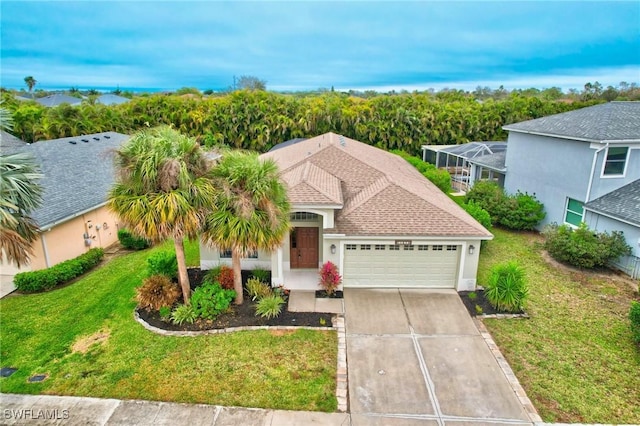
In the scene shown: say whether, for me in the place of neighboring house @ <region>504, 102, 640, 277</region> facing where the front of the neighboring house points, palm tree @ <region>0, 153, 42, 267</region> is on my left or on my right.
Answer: on my right

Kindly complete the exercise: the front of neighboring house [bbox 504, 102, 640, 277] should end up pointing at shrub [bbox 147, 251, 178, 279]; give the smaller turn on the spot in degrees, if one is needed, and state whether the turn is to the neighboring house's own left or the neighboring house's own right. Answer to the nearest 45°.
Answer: approximately 90° to the neighboring house's own right

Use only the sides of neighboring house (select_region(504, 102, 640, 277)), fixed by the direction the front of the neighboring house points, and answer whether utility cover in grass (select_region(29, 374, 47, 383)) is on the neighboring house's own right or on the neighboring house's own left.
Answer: on the neighboring house's own right

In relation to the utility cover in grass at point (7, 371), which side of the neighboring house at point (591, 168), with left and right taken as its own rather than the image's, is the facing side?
right

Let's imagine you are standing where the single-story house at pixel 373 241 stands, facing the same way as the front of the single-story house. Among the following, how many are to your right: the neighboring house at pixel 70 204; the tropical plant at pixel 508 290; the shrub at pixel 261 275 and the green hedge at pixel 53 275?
3

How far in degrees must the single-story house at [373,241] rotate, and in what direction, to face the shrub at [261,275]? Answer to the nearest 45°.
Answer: approximately 90° to its right

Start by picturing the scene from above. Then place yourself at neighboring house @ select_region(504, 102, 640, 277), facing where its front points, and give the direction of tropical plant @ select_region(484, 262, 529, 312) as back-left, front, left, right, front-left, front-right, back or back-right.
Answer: front-right

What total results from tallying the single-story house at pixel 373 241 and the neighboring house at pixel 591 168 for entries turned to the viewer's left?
0

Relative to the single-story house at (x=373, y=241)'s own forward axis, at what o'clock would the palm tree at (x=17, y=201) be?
The palm tree is roughly at 2 o'clock from the single-story house.

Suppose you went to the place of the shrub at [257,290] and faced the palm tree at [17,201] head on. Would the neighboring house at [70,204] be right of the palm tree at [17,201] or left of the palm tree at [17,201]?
right

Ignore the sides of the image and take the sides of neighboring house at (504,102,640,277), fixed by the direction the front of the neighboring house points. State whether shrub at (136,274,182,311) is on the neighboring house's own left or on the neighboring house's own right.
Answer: on the neighboring house's own right

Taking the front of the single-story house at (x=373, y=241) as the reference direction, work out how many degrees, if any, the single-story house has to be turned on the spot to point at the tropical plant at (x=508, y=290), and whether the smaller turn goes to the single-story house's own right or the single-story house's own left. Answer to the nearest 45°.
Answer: approximately 90° to the single-story house's own left

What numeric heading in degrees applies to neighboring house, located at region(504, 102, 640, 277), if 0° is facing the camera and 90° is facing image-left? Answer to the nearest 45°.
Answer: approximately 315°

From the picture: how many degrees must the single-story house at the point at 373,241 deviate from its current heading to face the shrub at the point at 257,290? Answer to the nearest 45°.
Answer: approximately 90° to its right
